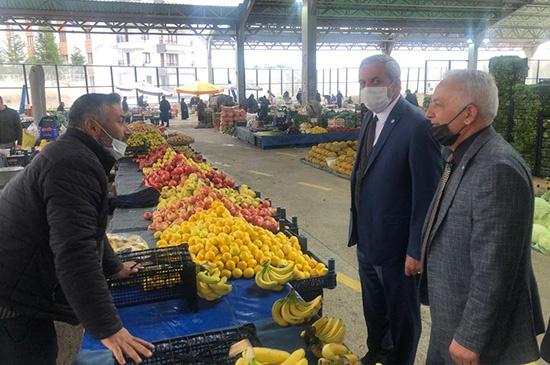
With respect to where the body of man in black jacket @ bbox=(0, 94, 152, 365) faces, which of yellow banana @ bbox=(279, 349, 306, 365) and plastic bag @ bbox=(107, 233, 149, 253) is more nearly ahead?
the yellow banana

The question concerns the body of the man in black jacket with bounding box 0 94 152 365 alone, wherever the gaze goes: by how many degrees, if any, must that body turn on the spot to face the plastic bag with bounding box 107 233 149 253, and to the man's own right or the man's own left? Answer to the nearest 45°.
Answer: approximately 90° to the man's own left

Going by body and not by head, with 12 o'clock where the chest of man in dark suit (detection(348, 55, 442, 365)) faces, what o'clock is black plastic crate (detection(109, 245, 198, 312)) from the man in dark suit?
The black plastic crate is roughly at 1 o'clock from the man in dark suit.

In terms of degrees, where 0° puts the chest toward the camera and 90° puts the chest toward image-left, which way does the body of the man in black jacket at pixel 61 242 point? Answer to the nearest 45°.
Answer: approximately 270°

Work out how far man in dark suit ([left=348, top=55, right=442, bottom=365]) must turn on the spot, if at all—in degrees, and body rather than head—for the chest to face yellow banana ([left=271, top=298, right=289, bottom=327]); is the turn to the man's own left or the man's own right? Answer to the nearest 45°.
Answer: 0° — they already face it

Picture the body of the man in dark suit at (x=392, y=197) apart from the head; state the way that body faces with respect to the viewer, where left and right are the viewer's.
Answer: facing the viewer and to the left of the viewer

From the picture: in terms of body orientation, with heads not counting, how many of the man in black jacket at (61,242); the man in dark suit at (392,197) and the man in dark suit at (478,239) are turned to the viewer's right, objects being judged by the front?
1

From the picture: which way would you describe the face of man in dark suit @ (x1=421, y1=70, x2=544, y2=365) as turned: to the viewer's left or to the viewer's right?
to the viewer's left

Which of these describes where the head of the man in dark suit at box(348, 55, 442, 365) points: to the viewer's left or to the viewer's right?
to the viewer's left

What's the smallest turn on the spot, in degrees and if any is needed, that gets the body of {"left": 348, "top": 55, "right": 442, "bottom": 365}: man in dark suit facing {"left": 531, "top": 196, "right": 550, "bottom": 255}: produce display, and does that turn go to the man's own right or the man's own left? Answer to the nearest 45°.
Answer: approximately 180°

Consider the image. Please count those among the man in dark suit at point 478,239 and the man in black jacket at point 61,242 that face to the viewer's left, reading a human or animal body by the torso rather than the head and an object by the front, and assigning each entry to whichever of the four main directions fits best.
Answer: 1

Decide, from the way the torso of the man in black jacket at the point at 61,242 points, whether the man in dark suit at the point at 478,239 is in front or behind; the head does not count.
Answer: in front

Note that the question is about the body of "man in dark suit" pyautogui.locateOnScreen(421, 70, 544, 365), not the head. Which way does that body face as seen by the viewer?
to the viewer's left
